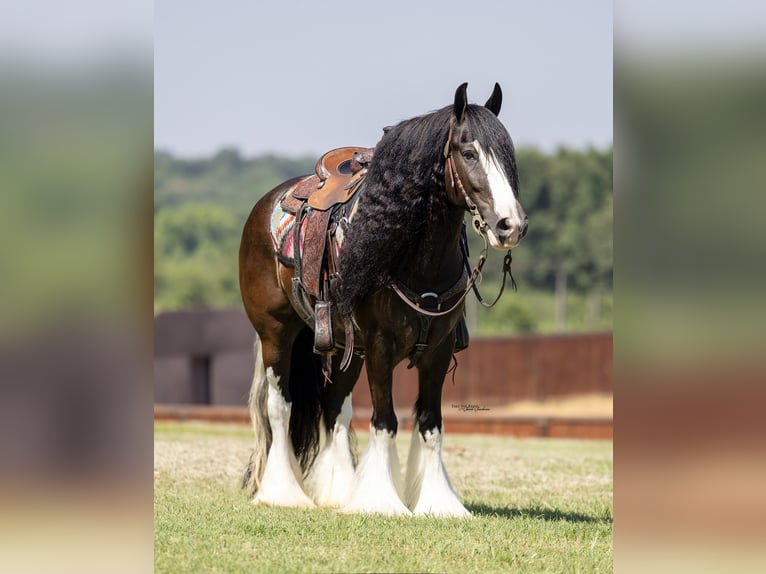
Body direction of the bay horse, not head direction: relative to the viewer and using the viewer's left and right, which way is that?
facing the viewer and to the right of the viewer

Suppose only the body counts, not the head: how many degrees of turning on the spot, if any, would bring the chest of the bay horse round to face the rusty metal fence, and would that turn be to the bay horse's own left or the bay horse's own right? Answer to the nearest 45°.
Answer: approximately 135° to the bay horse's own left
